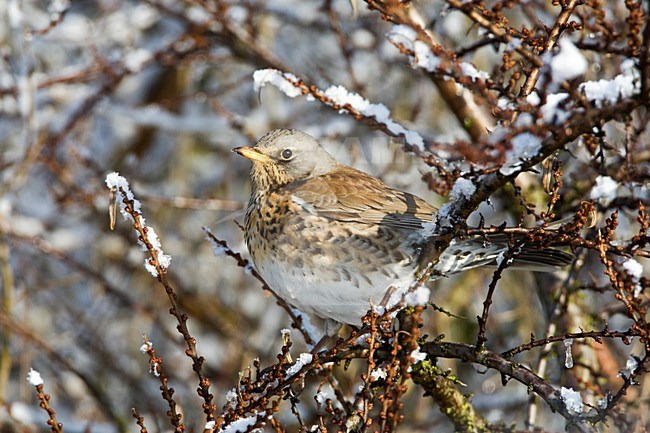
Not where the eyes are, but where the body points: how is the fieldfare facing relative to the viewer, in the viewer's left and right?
facing to the left of the viewer
